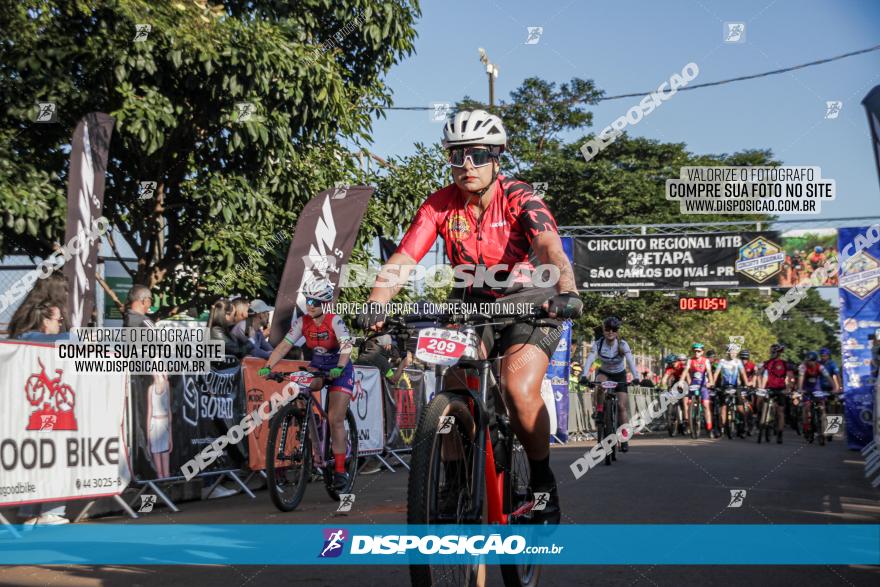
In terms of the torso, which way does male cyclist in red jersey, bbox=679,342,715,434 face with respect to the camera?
toward the camera

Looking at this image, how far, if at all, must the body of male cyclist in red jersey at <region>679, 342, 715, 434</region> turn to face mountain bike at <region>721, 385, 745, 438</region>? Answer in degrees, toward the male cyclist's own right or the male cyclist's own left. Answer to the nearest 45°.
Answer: approximately 135° to the male cyclist's own left

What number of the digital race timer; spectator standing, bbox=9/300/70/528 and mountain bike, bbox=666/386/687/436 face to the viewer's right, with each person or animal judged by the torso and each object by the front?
1

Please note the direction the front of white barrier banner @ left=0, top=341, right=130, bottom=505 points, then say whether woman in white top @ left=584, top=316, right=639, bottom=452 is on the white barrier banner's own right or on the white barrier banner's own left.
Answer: on the white barrier banner's own left

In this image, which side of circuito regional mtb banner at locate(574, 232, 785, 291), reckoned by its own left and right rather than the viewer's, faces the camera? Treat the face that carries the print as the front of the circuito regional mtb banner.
front

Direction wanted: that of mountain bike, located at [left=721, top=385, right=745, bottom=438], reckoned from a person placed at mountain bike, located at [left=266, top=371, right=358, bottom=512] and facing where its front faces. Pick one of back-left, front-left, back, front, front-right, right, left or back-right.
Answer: back

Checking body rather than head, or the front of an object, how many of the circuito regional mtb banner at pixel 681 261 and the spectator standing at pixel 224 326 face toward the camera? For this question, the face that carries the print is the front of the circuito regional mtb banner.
1

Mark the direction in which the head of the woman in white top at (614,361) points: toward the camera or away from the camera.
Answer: toward the camera

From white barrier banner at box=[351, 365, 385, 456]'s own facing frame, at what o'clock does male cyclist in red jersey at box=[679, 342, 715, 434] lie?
The male cyclist in red jersey is roughly at 9 o'clock from the white barrier banner.

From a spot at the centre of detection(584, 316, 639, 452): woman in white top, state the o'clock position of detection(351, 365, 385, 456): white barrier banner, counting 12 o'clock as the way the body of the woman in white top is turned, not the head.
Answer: The white barrier banner is roughly at 2 o'clock from the woman in white top.

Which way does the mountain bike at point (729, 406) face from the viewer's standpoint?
toward the camera

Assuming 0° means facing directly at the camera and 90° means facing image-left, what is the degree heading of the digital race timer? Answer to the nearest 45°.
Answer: approximately 0°

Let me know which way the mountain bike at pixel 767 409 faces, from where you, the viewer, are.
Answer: facing the viewer

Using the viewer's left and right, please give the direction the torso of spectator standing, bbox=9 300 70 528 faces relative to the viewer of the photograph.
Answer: facing to the right of the viewer

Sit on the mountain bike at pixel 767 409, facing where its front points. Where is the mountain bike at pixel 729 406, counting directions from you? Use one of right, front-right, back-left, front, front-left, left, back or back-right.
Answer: right

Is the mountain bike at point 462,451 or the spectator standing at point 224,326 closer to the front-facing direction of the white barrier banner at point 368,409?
the mountain bike
